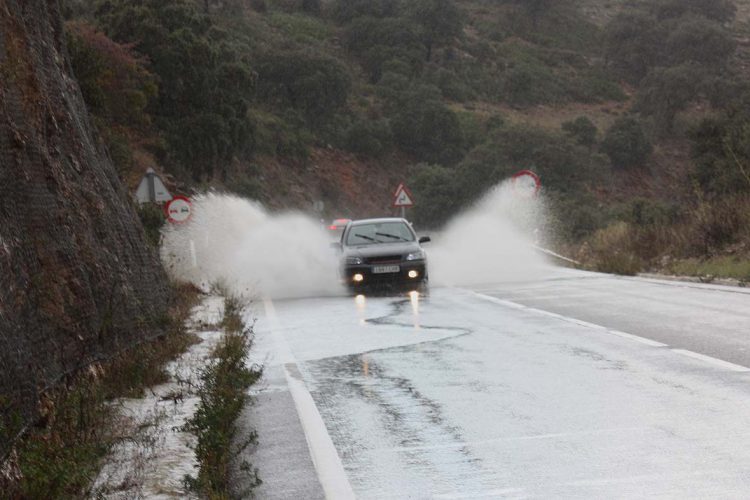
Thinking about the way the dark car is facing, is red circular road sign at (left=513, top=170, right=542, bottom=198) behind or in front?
behind

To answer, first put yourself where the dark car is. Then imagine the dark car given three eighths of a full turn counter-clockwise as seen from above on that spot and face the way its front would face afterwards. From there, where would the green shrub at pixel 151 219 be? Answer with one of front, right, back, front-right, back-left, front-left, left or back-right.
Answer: back-left

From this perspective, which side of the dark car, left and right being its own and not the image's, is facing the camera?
front

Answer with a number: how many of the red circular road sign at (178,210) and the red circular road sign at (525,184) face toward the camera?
2

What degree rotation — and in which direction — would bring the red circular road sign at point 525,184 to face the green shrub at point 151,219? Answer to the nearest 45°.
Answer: approximately 45° to its right

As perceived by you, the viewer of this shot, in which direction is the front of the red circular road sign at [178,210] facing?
facing the viewer

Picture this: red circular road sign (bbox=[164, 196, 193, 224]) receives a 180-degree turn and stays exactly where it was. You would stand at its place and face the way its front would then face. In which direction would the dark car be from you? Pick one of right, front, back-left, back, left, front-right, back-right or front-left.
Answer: back-right

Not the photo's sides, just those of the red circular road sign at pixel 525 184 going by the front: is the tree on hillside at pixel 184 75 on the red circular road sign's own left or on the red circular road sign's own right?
on the red circular road sign's own right

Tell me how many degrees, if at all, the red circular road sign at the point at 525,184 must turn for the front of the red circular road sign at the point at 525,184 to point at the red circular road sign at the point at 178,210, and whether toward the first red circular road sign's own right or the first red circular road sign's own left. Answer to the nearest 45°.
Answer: approximately 45° to the first red circular road sign's own right
